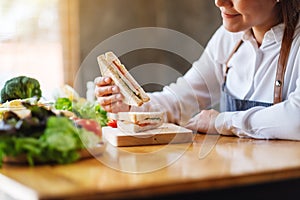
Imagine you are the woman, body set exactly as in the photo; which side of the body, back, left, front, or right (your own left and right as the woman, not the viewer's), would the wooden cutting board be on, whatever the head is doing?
front

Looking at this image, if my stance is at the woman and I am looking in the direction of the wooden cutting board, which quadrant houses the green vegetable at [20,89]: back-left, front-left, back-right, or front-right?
front-right

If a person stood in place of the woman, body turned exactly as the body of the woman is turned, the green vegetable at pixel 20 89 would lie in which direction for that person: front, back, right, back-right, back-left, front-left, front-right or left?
front-right

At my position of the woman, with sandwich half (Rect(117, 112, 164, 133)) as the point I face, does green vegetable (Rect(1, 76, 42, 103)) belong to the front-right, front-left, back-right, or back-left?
front-right

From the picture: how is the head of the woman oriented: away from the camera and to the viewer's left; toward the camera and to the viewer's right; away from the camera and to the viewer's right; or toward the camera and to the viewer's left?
toward the camera and to the viewer's left

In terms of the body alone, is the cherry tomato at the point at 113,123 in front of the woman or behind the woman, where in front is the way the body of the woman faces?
in front

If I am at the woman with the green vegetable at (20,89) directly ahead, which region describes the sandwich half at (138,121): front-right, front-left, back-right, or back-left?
front-left

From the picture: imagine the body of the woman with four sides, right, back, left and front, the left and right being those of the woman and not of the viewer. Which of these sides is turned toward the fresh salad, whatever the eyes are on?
front

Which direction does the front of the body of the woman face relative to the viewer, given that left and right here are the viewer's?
facing the viewer and to the left of the viewer
